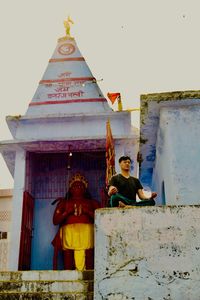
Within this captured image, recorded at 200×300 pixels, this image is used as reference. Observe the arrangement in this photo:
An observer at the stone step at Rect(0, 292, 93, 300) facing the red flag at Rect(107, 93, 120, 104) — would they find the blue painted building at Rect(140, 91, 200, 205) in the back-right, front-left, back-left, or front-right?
front-right

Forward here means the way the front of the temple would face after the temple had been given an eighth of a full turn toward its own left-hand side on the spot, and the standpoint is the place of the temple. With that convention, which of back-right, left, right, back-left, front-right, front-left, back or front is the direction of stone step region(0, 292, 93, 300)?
front-right

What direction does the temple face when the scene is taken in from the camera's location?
facing the viewer

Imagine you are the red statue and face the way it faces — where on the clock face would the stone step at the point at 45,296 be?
The stone step is roughly at 12 o'clock from the red statue.

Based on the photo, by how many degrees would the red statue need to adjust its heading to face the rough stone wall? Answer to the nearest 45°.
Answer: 0° — it already faces it

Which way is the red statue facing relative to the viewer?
toward the camera

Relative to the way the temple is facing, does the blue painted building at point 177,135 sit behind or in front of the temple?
in front

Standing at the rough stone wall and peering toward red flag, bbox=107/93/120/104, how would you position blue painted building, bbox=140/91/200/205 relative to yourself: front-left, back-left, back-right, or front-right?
front-right
